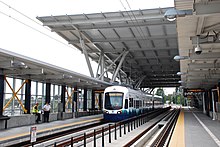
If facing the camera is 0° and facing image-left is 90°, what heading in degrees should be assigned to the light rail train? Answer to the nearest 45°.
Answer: approximately 45°

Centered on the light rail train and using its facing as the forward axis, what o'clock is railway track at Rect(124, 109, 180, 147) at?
The railway track is roughly at 10 o'clock from the light rail train.
